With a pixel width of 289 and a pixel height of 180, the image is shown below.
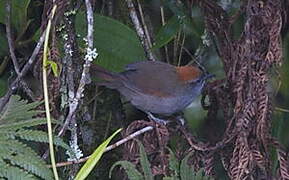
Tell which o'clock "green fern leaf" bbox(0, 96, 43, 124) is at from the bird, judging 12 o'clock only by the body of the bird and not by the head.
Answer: The green fern leaf is roughly at 6 o'clock from the bird.

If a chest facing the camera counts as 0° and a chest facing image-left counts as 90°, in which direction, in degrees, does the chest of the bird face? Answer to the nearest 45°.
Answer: approximately 270°

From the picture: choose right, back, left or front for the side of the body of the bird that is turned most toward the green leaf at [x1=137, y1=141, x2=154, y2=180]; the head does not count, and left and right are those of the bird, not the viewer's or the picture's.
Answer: right

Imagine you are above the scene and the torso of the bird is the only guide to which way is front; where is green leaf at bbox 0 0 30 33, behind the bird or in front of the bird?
behind
